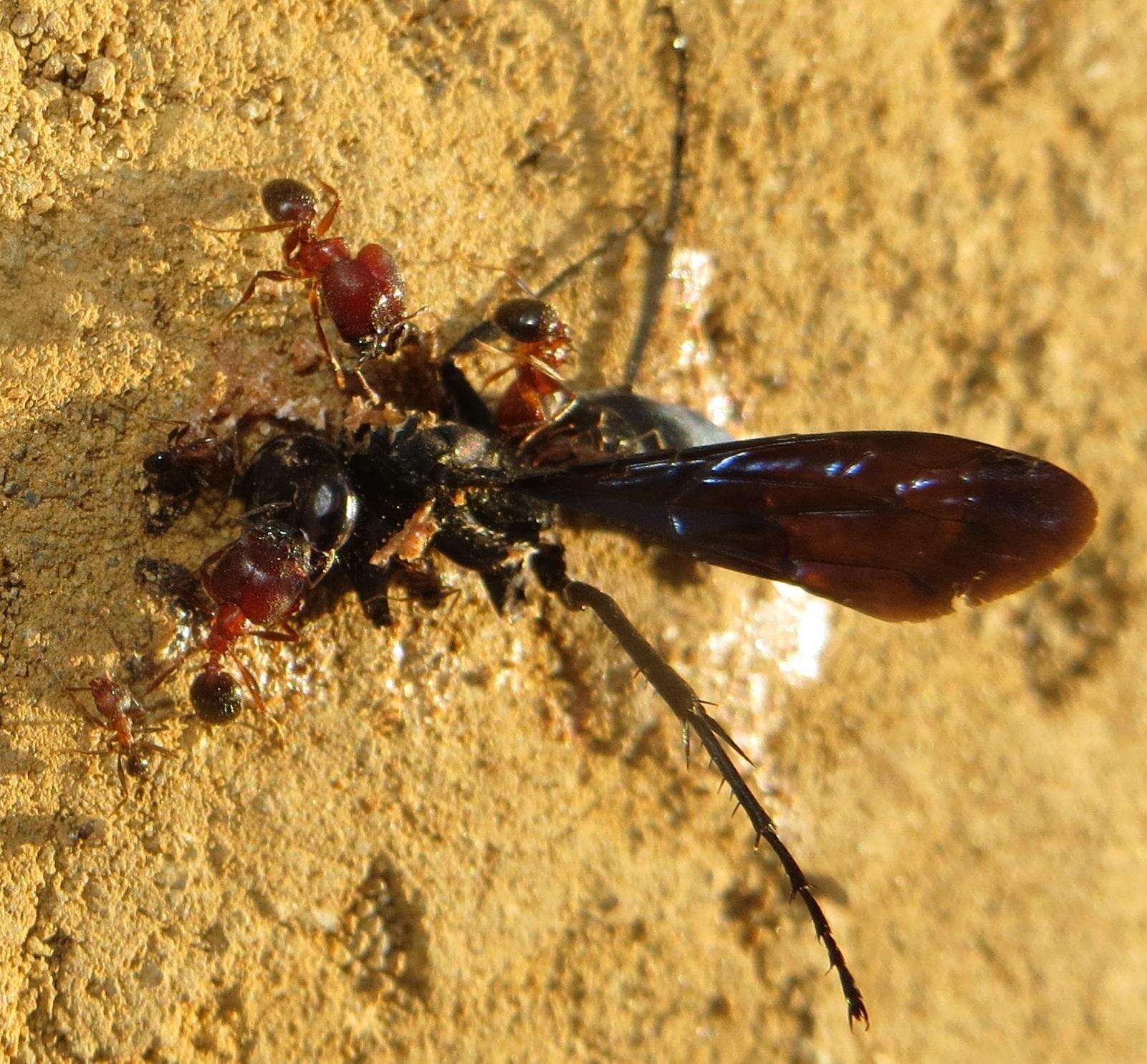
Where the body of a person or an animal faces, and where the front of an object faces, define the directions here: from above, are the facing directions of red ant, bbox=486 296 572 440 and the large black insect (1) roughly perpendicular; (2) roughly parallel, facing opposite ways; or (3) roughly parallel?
roughly perpendicular

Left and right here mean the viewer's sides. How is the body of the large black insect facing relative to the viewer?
facing to the left of the viewer

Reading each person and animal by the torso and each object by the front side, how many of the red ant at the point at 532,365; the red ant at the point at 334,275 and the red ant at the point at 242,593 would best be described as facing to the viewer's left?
0

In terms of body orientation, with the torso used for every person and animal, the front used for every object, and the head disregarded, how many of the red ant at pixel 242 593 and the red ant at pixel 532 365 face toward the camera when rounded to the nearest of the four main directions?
1
